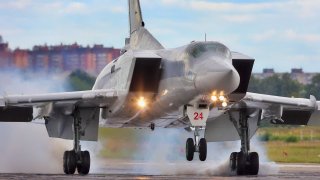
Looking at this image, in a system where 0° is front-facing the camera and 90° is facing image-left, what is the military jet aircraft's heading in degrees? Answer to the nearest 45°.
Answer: approximately 0°
